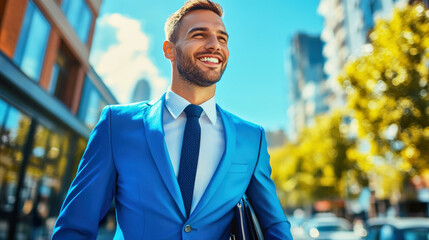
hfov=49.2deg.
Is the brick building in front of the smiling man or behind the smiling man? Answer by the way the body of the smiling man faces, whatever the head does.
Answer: behind

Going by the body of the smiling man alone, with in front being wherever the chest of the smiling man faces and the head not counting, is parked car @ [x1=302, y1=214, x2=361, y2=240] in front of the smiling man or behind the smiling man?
behind

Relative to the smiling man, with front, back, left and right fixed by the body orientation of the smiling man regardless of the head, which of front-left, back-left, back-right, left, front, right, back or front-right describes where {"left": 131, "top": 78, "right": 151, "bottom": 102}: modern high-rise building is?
back

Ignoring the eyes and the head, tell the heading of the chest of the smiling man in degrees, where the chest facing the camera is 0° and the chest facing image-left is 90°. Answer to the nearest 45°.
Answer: approximately 0°

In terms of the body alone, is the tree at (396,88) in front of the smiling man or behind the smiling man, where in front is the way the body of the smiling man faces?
behind
